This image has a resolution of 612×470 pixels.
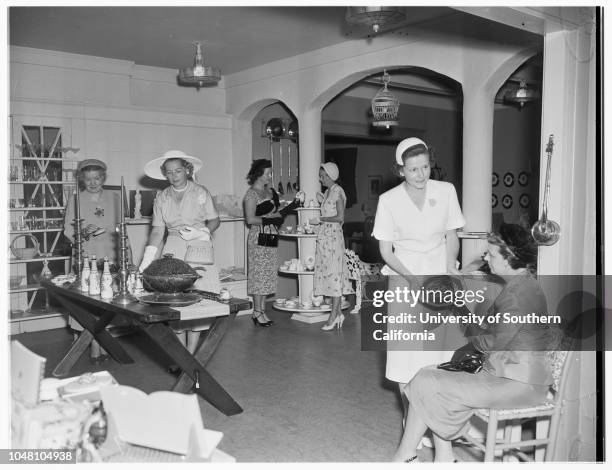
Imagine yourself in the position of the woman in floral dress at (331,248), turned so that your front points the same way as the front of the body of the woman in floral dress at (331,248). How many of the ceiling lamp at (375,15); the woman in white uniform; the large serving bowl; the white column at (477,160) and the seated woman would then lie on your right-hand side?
0

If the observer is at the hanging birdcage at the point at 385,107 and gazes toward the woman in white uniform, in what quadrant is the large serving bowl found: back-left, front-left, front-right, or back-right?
front-right

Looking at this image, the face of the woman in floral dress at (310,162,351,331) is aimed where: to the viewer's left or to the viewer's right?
to the viewer's left

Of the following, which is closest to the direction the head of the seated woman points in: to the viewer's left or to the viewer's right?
to the viewer's left

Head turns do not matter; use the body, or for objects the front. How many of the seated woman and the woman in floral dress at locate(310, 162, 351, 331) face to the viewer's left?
2

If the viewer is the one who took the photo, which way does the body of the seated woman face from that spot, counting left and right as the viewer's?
facing to the left of the viewer

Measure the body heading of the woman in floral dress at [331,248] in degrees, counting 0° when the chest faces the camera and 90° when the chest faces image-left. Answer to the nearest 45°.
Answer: approximately 90°

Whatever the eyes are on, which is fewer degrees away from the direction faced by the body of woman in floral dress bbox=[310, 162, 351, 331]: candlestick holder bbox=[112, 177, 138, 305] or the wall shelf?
the wall shelf

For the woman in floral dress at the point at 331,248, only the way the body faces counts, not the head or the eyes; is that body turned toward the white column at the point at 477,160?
no

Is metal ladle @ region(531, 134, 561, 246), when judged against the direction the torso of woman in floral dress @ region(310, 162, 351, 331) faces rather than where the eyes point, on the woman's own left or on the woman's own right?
on the woman's own left

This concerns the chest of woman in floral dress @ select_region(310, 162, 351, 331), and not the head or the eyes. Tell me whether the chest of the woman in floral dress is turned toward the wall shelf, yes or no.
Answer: yes

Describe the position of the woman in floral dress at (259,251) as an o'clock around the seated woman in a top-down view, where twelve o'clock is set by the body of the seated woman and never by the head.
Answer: The woman in floral dress is roughly at 2 o'clock from the seated woman.

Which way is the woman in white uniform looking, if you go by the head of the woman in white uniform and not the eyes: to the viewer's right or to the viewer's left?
to the viewer's right

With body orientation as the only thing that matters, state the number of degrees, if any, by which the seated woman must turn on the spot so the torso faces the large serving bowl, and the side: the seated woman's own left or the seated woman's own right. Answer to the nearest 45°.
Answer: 0° — they already face it

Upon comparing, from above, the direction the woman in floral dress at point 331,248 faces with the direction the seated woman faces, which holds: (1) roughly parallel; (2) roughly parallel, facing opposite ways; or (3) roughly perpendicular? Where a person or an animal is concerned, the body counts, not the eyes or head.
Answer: roughly parallel
